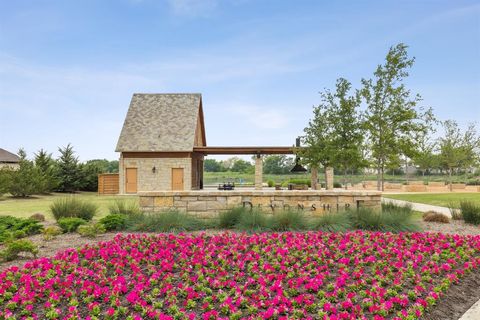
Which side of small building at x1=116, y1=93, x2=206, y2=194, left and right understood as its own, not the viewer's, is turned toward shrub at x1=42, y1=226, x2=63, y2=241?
front

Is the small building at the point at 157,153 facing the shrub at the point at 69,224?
yes

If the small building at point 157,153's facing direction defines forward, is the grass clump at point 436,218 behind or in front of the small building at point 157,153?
in front

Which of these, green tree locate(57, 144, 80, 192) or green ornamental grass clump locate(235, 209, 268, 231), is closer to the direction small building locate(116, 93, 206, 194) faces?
the green ornamental grass clump

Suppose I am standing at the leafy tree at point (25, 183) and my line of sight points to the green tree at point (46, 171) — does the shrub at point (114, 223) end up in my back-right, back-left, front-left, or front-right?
back-right

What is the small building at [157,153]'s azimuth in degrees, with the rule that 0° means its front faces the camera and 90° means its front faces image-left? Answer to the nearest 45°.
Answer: approximately 0°

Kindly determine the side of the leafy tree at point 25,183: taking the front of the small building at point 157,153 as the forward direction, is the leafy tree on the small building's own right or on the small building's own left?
on the small building's own right

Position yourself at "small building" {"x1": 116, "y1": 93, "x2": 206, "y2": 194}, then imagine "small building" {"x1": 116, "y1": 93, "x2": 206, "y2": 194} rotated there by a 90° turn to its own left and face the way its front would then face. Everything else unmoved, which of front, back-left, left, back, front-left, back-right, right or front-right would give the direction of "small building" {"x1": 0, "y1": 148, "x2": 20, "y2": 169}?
back-left

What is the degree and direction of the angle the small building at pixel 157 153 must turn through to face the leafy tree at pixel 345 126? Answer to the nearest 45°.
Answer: approximately 45° to its left

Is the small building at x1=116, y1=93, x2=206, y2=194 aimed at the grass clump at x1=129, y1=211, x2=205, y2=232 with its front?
yes

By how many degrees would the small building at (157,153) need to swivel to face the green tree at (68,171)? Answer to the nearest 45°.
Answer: approximately 135° to its right

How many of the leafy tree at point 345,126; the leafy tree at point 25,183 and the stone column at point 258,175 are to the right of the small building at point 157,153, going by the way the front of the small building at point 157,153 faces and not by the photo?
1

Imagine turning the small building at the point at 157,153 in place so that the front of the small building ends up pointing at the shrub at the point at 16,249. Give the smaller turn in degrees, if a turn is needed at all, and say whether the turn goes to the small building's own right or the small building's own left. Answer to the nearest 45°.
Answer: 0° — it already faces it

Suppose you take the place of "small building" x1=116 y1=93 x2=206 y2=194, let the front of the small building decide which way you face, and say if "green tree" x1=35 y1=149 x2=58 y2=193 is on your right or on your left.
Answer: on your right
